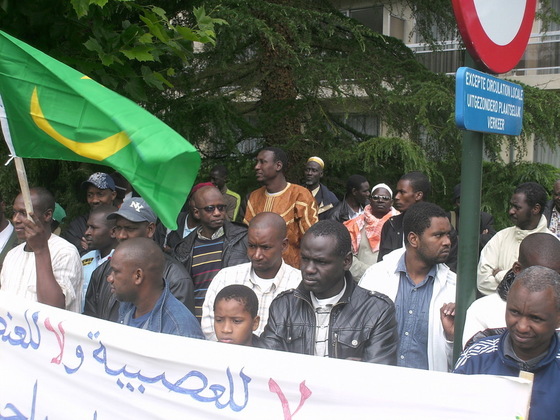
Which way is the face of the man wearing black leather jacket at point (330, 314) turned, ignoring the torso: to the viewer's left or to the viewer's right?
to the viewer's left

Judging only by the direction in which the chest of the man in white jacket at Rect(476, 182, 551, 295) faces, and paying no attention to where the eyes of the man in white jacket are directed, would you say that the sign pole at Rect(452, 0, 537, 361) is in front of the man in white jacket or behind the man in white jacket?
in front

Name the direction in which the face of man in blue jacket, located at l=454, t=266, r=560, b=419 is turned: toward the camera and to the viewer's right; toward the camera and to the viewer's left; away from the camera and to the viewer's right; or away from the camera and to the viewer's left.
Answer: toward the camera and to the viewer's left

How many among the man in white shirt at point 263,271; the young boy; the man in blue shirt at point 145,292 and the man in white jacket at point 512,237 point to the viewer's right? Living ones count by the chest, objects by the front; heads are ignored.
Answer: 0

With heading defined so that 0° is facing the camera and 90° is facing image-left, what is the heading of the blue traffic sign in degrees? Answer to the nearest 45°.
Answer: approximately 315°

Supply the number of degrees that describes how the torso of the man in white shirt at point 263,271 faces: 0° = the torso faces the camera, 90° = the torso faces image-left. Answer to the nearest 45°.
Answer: approximately 45°

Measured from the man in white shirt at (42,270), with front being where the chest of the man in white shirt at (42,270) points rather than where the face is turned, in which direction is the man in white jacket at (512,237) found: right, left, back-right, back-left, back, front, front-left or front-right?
back-left

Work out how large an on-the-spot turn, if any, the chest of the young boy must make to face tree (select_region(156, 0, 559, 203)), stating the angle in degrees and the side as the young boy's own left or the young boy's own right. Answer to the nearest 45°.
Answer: approximately 135° to the young boy's own right

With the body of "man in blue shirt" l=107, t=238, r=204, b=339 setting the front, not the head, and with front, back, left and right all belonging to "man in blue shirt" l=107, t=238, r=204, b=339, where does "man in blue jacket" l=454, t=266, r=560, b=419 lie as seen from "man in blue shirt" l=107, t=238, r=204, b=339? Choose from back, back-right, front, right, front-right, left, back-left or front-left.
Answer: left

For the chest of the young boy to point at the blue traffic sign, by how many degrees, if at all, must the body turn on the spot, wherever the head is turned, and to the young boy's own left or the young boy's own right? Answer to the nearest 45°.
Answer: approximately 90° to the young boy's own left

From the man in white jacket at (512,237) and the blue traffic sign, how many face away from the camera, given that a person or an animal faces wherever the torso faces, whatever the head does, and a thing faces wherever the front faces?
0

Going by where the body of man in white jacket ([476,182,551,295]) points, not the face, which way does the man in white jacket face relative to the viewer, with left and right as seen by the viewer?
facing the viewer and to the left of the viewer

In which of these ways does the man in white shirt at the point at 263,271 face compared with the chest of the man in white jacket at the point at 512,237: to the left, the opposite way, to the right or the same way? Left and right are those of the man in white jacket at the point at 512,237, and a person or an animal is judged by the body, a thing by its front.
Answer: the same way

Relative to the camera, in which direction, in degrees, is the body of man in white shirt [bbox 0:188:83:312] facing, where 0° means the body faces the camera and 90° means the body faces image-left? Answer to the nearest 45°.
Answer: approximately 45°

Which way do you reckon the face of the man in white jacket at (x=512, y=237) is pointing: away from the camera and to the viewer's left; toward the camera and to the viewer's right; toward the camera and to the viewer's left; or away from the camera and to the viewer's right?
toward the camera and to the viewer's left

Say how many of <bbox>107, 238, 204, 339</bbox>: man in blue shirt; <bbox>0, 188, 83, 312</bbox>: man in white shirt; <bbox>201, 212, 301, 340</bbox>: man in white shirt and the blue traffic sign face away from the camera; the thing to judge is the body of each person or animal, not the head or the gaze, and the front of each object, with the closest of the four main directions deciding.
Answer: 0

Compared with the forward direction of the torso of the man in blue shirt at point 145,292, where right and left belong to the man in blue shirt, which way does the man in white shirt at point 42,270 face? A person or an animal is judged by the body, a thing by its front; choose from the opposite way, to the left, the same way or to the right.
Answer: the same way
